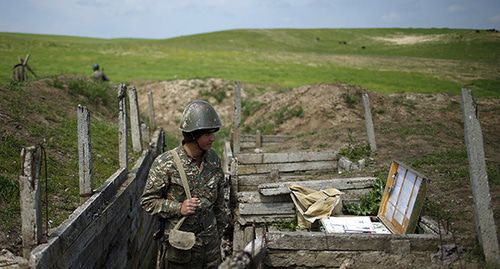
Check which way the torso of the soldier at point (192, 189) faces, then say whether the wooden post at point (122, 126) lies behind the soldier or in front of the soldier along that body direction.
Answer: behind

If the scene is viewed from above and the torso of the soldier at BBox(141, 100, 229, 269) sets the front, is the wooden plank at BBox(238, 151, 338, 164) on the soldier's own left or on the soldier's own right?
on the soldier's own left

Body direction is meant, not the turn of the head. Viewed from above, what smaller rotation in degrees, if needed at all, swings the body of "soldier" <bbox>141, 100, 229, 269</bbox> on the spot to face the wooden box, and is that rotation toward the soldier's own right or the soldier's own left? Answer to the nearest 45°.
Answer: approximately 90° to the soldier's own left

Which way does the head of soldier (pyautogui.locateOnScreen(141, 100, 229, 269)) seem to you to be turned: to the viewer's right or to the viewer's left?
to the viewer's right

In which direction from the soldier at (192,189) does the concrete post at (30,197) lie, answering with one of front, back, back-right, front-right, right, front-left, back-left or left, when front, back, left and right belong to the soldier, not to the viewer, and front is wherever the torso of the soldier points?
back-right

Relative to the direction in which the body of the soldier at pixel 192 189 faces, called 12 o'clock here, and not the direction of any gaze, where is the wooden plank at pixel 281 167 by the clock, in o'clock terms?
The wooden plank is roughly at 8 o'clock from the soldier.

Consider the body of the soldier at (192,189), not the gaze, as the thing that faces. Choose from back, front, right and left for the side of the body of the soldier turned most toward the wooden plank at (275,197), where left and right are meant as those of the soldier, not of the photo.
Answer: left

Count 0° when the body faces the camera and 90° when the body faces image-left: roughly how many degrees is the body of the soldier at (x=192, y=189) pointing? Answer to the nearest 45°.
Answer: approximately 315°

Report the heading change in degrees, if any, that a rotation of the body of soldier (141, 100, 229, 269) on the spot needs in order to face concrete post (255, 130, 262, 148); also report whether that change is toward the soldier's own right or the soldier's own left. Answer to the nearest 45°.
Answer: approximately 135° to the soldier's own left

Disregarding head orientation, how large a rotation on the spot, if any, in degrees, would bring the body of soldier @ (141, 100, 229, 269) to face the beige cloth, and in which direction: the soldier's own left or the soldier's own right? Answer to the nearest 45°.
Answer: approximately 90° to the soldier's own left
